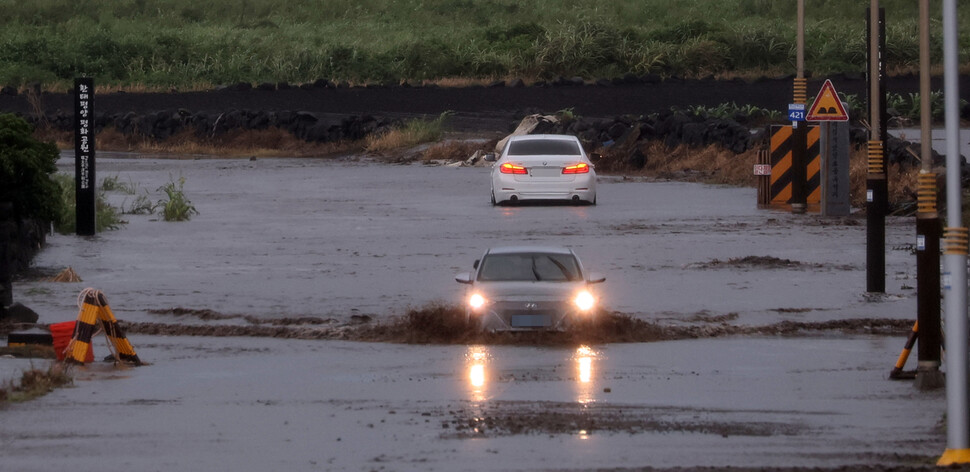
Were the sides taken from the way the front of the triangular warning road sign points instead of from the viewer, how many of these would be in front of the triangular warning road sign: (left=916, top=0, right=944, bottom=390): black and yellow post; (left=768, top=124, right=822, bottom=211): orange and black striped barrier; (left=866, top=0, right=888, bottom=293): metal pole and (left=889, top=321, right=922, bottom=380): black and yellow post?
3

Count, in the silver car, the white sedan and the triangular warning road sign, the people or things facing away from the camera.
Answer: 1

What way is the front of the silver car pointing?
toward the camera

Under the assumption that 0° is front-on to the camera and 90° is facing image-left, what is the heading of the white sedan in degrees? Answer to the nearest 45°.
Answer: approximately 180°

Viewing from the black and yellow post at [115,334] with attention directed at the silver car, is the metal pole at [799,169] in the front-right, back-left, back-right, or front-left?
front-left

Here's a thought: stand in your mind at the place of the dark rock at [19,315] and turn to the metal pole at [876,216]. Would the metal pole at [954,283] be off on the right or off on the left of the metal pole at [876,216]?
right

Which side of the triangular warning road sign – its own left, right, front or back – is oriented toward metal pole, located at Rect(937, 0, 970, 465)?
front

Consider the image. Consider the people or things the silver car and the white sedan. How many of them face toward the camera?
1

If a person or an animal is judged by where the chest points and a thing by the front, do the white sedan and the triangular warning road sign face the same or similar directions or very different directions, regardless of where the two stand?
very different directions

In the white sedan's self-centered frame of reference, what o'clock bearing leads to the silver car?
The silver car is roughly at 6 o'clock from the white sedan.

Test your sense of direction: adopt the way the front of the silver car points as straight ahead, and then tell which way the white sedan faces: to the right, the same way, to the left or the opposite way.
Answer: the opposite way

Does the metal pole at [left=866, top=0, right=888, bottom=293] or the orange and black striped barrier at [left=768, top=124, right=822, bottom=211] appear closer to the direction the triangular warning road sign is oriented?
the metal pole

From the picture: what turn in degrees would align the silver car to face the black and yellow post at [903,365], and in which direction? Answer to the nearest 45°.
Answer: approximately 45° to its left

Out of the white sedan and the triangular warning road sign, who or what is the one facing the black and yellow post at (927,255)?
the triangular warning road sign

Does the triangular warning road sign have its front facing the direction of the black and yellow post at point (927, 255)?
yes
